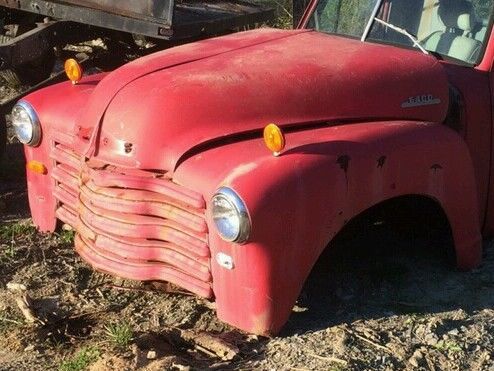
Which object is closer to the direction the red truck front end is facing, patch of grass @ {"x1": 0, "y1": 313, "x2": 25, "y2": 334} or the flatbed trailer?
the patch of grass

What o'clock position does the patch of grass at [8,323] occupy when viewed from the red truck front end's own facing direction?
The patch of grass is roughly at 1 o'clock from the red truck front end.

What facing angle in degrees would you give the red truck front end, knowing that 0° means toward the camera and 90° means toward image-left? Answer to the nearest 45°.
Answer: approximately 45°

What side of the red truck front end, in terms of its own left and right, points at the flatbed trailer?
right
